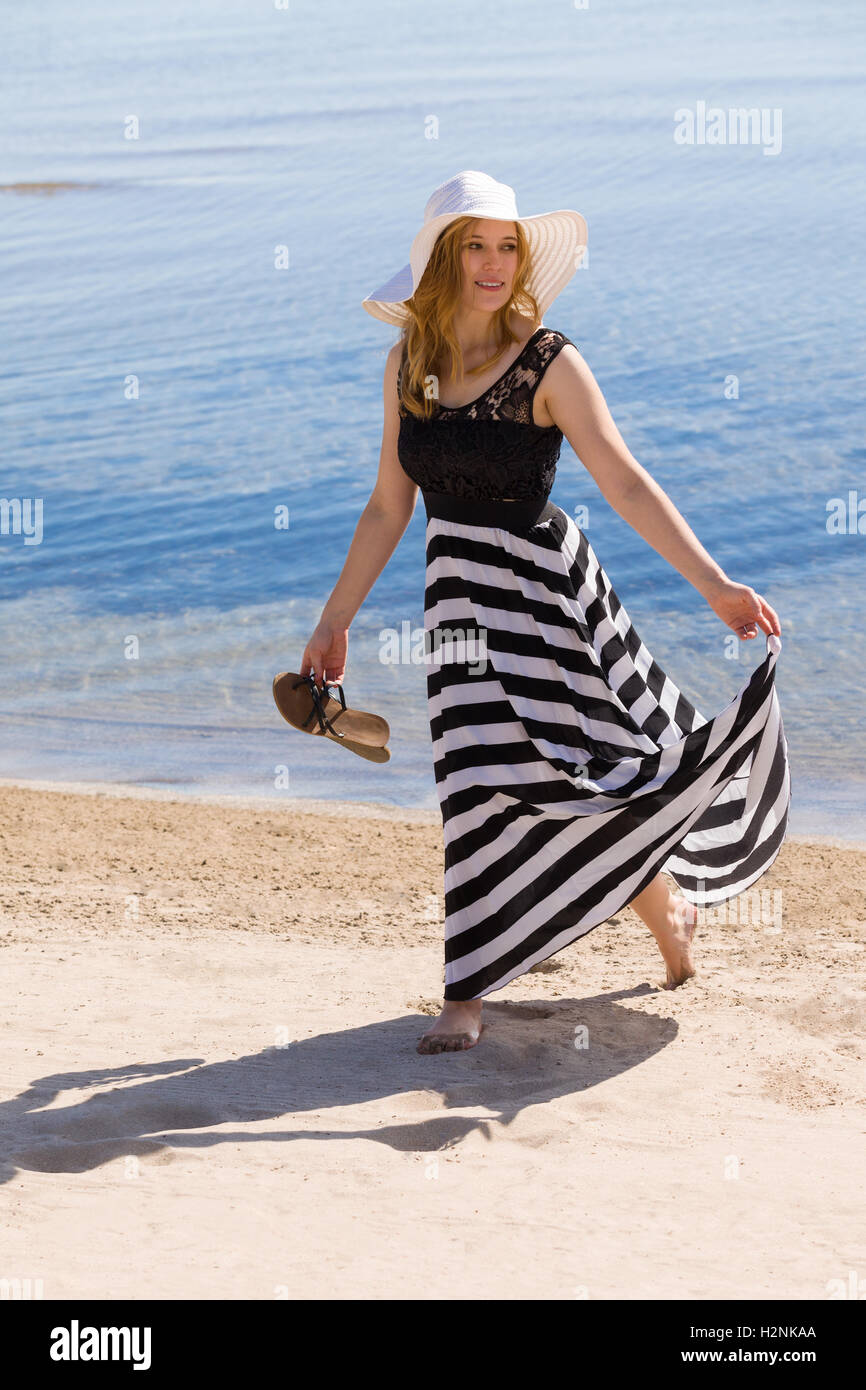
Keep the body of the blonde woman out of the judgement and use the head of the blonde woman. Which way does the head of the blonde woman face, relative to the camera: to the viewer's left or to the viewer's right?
to the viewer's right

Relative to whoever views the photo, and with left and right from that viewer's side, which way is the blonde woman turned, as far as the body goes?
facing the viewer and to the left of the viewer
